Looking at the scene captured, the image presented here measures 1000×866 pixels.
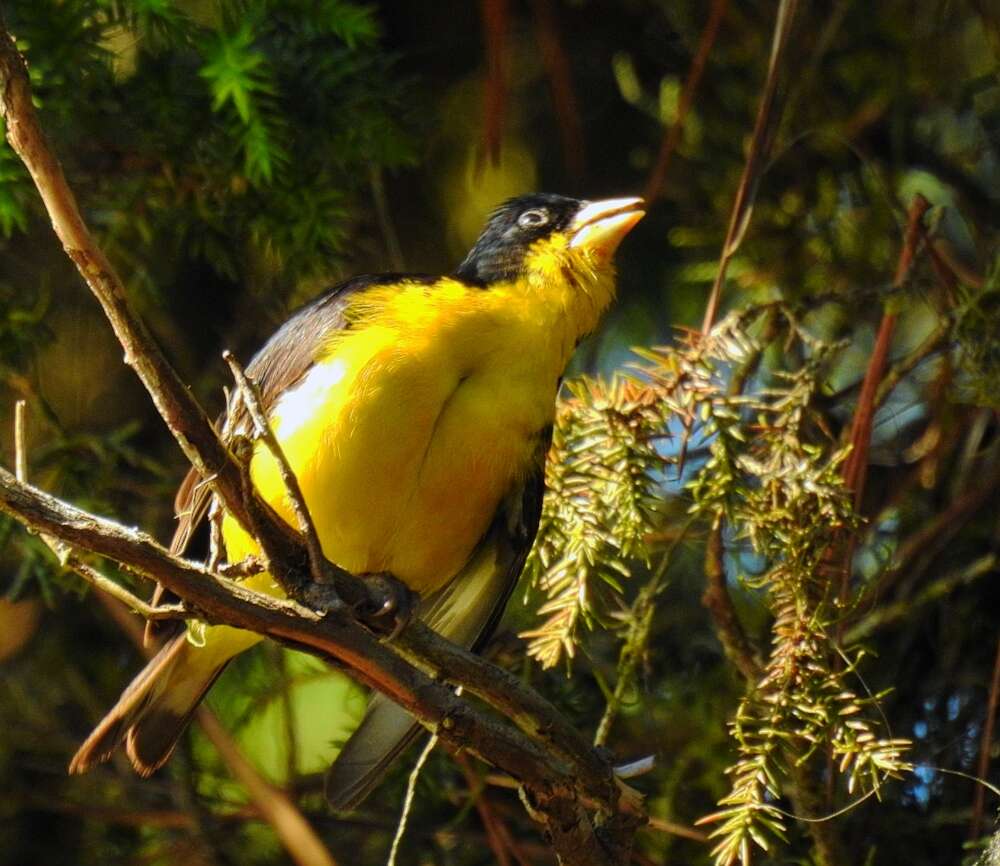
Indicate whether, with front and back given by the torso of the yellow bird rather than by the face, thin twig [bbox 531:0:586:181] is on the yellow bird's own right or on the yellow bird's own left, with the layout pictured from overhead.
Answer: on the yellow bird's own left

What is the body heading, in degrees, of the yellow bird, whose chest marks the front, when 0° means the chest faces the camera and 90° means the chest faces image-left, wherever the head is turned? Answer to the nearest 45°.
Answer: approximately 315°

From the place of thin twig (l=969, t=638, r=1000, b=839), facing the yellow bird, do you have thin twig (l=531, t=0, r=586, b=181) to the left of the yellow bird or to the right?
right

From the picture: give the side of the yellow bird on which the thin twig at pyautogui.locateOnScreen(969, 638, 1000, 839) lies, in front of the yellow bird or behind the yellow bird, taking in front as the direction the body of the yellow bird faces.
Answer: in front

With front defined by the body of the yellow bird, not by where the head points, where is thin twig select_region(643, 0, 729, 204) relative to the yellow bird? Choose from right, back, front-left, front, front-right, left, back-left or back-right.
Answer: left
